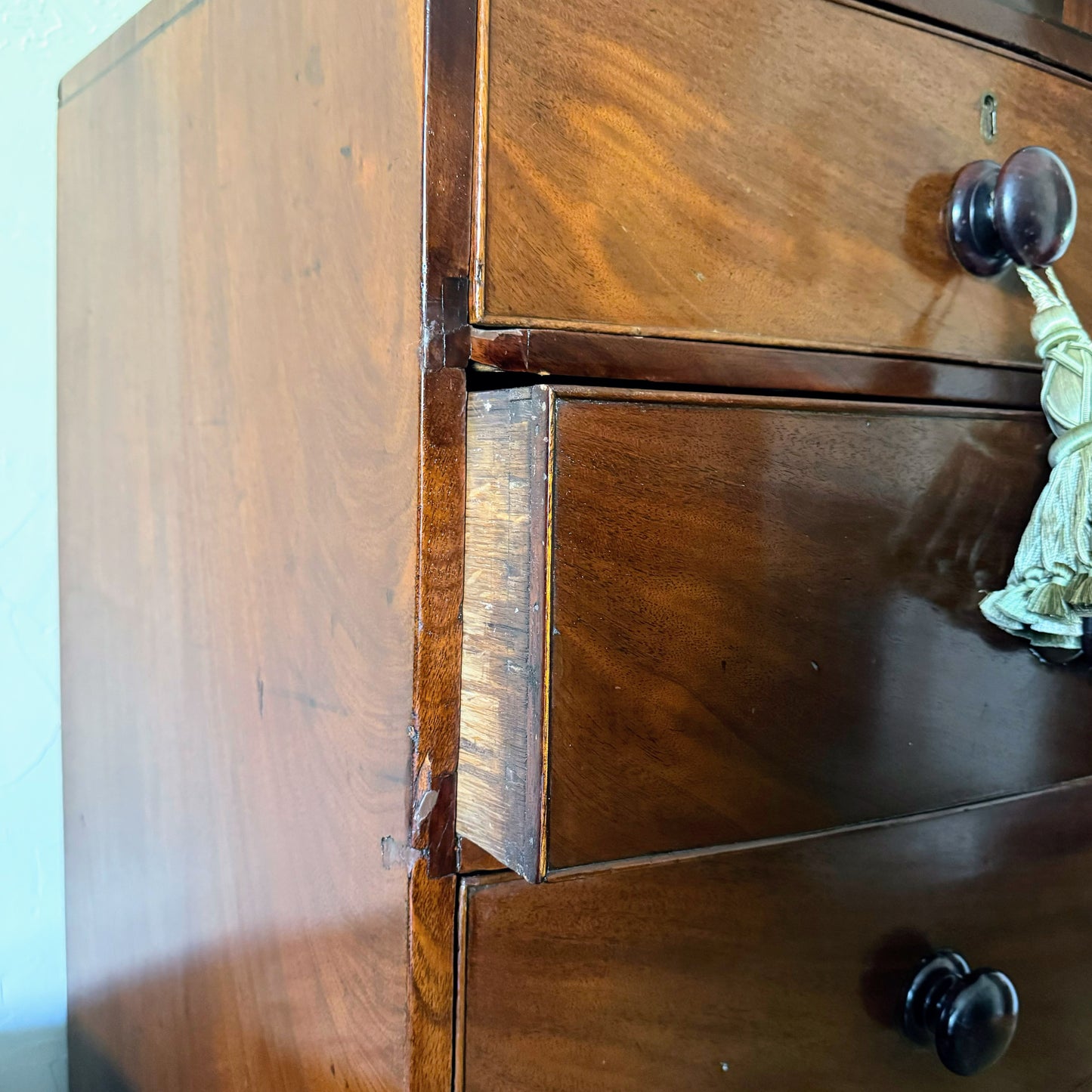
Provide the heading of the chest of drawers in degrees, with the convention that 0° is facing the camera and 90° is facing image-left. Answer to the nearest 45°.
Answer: approximately 315°
